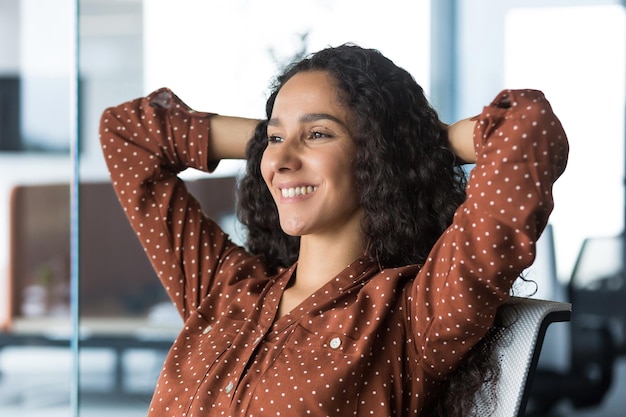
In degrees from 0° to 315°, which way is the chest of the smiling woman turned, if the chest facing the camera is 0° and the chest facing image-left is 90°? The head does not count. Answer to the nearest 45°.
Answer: approximately 45°

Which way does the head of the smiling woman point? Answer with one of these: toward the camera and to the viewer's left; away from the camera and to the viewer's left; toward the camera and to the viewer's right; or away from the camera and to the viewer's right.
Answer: toward the camera and to the viewer's left

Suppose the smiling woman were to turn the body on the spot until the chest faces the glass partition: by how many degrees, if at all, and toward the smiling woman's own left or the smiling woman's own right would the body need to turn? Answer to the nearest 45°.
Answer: approximately 90° to the smiling woman's own right
